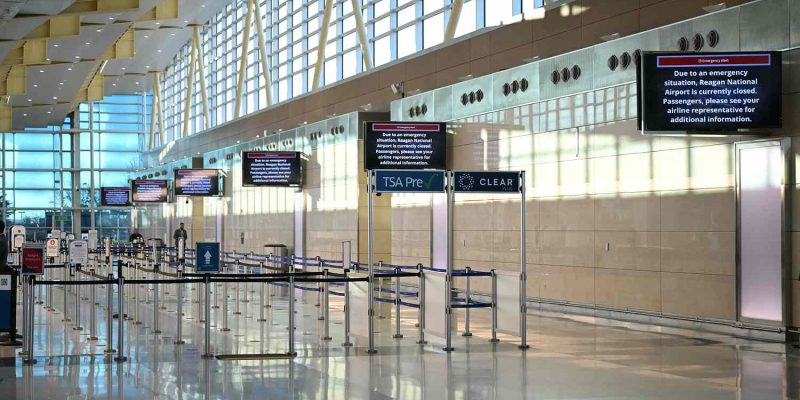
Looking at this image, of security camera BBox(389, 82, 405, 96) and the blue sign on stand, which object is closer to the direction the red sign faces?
the blue sign on stand

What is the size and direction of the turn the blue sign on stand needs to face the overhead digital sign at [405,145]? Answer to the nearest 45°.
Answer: approximately 135° to its left

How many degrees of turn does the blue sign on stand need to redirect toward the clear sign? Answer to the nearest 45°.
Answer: approximately 90° to its left

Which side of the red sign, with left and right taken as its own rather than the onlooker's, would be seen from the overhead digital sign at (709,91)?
left

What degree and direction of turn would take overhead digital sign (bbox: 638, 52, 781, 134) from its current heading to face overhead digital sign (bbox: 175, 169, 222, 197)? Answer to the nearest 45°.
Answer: approximately 135° to its right

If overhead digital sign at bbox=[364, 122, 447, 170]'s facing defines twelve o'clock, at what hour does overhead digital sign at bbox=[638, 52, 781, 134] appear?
overhead digital sign at bbox=[638, 52, 781, 134] is roughly at 11 o'clock from overhead digital sign at bbox=[364, 122, 447, 170].

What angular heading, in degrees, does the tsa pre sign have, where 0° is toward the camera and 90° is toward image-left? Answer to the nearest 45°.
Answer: approximately 0°

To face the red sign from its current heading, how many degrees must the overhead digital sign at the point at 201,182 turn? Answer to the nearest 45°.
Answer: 0° — it already faces it

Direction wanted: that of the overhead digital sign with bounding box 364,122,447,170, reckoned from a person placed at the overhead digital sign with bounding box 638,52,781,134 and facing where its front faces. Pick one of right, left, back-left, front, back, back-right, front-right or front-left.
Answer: back-right

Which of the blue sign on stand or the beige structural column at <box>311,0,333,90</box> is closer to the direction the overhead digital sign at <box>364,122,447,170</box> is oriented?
the blue sign on stand
